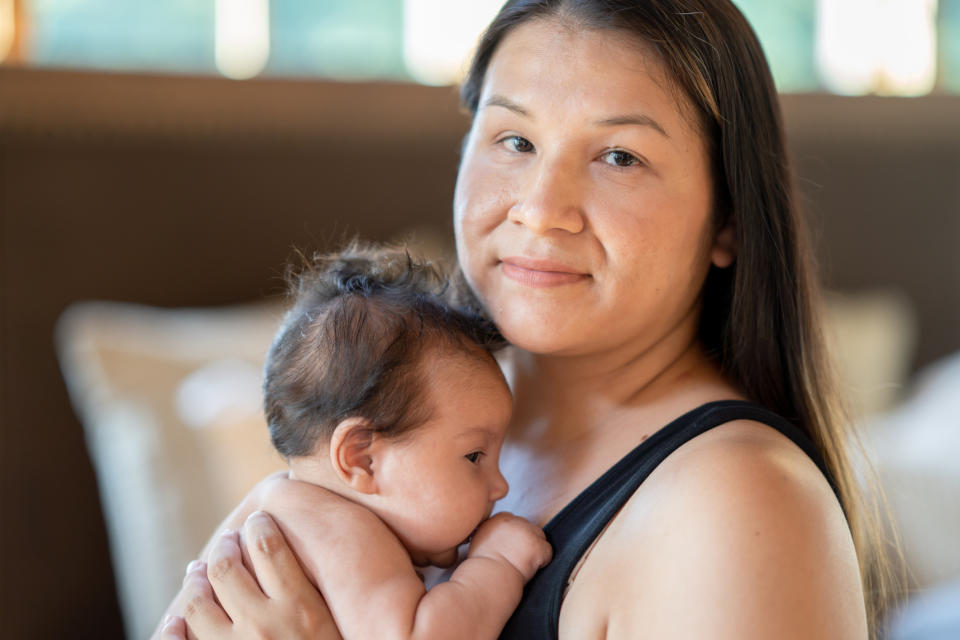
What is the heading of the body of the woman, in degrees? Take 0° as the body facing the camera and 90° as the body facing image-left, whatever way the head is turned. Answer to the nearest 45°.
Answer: approximately 45°

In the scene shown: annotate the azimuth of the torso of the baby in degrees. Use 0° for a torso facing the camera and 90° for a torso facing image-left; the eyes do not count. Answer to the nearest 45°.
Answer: approximately 270°

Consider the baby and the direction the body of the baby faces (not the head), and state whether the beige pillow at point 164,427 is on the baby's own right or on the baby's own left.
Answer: on the baby's own left

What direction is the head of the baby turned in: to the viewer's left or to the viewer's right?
to the viewer's right

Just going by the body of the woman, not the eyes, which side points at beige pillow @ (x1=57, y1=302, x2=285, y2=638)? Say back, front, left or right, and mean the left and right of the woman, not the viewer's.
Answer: right
